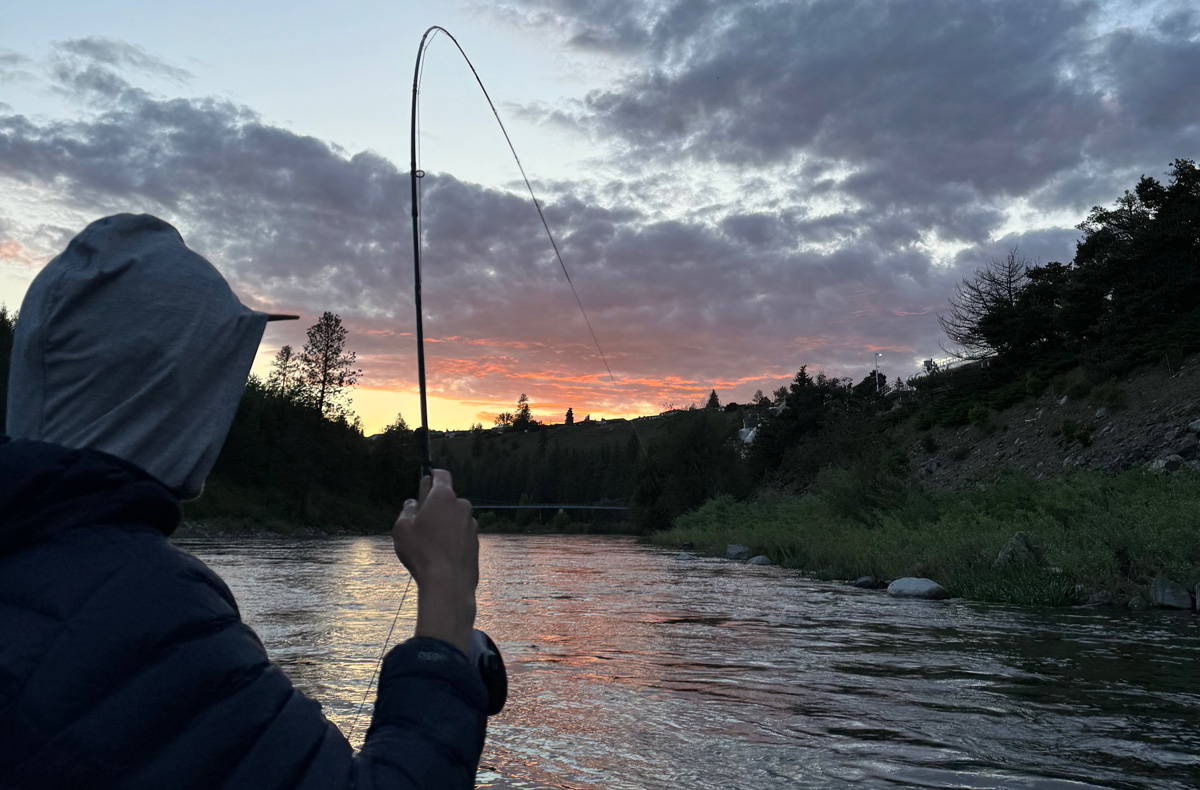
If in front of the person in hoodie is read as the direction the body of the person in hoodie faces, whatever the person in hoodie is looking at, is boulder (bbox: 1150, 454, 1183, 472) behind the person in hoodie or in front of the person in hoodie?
in front

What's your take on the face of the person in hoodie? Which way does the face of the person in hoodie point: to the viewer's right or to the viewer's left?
to the viewer's right

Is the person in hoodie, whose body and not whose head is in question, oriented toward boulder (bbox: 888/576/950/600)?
yes

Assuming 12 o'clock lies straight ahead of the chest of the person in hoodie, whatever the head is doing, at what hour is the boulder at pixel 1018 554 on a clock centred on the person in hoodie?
The boulder is roughly at 12 o'clock from the person in hoodie.

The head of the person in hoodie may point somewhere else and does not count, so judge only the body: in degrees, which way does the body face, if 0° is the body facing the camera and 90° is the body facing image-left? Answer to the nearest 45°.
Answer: approximately 225°

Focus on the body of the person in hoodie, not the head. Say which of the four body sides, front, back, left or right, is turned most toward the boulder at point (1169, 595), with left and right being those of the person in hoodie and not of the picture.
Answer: front

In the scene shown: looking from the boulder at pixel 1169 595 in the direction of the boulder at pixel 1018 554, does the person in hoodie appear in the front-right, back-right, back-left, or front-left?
back-left
